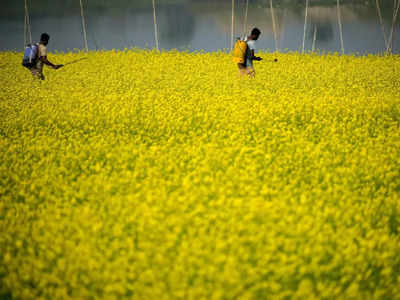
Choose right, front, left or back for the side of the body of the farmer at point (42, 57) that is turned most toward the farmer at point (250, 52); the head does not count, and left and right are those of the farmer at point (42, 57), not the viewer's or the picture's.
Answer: front

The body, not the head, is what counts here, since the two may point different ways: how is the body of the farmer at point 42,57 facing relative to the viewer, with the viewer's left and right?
facing to the right of the viewer

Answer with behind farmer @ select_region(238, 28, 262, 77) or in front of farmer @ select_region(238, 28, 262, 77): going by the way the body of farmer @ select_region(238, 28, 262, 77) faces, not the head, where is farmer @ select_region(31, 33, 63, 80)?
behind

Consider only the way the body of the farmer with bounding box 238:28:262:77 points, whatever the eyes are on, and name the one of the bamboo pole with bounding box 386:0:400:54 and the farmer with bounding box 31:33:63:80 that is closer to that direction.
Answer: the bamboo pole

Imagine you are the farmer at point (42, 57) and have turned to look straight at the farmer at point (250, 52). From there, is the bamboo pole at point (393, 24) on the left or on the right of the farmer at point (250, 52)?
left

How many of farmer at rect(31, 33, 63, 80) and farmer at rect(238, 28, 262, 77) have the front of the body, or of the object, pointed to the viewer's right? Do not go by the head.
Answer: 2

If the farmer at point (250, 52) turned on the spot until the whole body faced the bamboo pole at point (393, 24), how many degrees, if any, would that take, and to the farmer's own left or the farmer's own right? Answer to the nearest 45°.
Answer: approximately 45° to the farmer's own left

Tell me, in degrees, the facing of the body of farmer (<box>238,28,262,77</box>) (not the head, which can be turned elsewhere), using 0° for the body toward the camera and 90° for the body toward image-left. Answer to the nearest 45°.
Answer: approximately 270°
